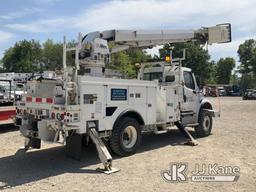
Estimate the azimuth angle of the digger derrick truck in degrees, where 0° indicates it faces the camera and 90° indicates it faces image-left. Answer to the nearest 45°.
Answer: approximately 225°
